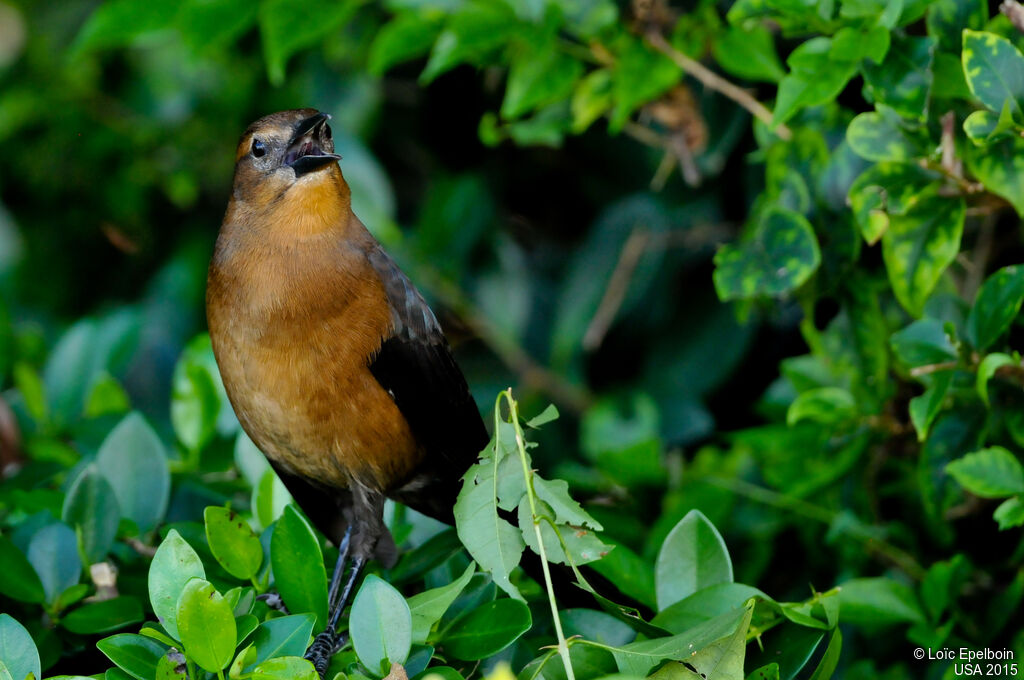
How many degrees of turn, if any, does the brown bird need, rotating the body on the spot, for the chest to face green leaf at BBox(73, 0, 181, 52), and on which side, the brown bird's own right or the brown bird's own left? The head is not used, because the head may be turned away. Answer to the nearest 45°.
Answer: approximately 135° to the brown bird's own right

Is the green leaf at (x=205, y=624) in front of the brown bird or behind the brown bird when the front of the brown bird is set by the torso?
in front

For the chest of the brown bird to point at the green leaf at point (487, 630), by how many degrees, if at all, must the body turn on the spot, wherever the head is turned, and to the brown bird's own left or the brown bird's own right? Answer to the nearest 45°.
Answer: approximately 45° to the brown bird's own left

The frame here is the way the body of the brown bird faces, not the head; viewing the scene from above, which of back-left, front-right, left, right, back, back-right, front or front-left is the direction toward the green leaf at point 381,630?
front-left

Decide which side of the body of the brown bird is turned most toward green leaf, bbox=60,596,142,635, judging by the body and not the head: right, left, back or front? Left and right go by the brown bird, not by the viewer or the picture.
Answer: right

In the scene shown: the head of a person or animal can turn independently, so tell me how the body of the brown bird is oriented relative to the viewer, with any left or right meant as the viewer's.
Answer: facing the viewer and to the left of the viewer

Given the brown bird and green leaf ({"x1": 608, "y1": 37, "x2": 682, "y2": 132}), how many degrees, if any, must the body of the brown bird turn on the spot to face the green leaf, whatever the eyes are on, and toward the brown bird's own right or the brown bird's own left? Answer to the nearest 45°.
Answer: approximately 180°

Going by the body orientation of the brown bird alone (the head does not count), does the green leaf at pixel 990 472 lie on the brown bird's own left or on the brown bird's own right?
on the brown bird's own left
